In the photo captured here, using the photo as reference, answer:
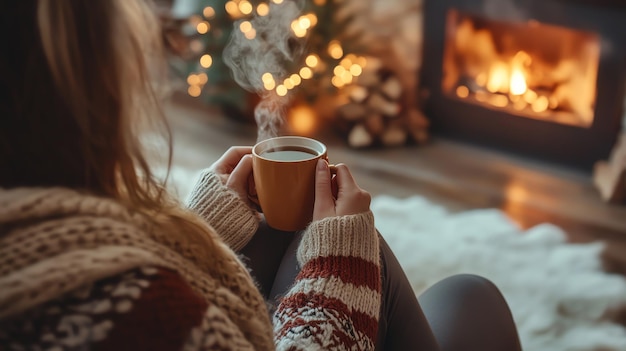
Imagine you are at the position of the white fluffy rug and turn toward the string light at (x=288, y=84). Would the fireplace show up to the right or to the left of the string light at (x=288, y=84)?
right

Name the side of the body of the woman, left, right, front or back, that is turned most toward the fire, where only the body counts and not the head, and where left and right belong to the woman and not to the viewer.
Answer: front

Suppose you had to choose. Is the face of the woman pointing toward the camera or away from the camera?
away from the camera

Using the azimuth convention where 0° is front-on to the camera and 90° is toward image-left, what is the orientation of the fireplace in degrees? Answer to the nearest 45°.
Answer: approximately 45°

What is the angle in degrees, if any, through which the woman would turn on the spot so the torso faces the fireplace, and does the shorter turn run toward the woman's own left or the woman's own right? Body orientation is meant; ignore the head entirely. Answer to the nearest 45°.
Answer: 0° — they already face it

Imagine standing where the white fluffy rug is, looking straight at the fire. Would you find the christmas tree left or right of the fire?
left

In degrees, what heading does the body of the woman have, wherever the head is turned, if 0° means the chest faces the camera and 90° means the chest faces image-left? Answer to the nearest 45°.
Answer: approximately 225°

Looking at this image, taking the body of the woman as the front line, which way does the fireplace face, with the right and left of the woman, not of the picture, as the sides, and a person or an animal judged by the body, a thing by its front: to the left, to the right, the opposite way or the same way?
the opposite way
